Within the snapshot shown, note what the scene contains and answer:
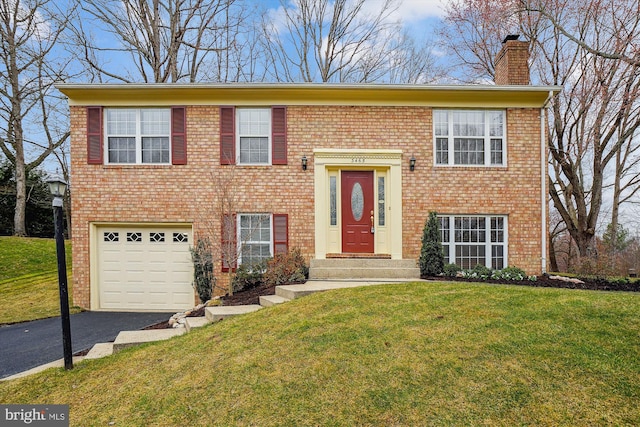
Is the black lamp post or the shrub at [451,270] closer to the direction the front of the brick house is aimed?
the black lamp post

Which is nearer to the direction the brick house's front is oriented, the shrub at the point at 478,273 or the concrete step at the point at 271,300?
the concrete step

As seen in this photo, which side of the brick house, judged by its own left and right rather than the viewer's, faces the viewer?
front

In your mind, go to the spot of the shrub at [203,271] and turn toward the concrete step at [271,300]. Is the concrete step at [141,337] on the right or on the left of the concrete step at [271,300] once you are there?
right

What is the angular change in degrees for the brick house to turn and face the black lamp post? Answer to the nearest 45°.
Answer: approximately 45° to its right

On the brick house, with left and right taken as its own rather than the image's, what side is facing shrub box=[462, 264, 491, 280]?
left

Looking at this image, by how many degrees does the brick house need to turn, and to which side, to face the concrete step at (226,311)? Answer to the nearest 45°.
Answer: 0° — it already faces it

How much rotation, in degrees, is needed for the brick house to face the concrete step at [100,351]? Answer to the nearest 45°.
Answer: approximately 45° to its right

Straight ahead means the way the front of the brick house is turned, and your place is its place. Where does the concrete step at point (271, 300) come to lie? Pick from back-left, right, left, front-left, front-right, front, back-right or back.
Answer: front
